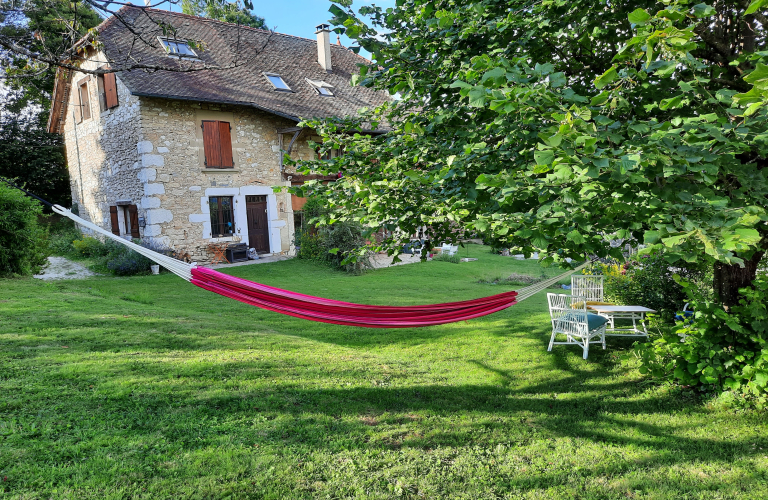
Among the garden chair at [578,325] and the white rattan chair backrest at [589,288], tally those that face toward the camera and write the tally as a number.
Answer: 1

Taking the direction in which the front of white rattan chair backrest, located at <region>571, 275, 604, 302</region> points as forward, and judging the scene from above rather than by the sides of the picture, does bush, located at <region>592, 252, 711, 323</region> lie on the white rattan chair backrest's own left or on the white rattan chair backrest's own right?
on the white rattan chair backrest's own left

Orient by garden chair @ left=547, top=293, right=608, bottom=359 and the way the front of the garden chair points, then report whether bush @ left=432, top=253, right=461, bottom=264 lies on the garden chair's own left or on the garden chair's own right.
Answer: on the garden chair's own left

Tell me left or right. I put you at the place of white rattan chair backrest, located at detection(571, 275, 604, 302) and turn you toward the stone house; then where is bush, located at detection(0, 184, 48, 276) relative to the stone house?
left

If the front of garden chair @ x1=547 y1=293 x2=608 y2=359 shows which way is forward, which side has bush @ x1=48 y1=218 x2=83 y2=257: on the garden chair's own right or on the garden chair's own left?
on the garden chair's own left

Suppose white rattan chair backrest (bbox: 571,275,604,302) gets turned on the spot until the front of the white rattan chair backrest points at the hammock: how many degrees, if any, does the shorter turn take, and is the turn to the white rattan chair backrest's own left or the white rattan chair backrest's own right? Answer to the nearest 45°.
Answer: approximately 45° to the white rattan chair backrest's own right

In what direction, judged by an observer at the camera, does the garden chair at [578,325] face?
facing away from the viewer and to the right of the viewer

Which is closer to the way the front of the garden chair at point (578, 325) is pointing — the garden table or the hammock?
the garden table

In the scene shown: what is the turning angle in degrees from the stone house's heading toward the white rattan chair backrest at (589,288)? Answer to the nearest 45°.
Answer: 0° — it already faces it

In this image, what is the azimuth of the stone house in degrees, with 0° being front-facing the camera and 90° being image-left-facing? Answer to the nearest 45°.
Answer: approximately 315°

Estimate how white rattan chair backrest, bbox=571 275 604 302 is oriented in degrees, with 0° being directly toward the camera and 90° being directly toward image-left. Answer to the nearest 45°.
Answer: approximately 0°
